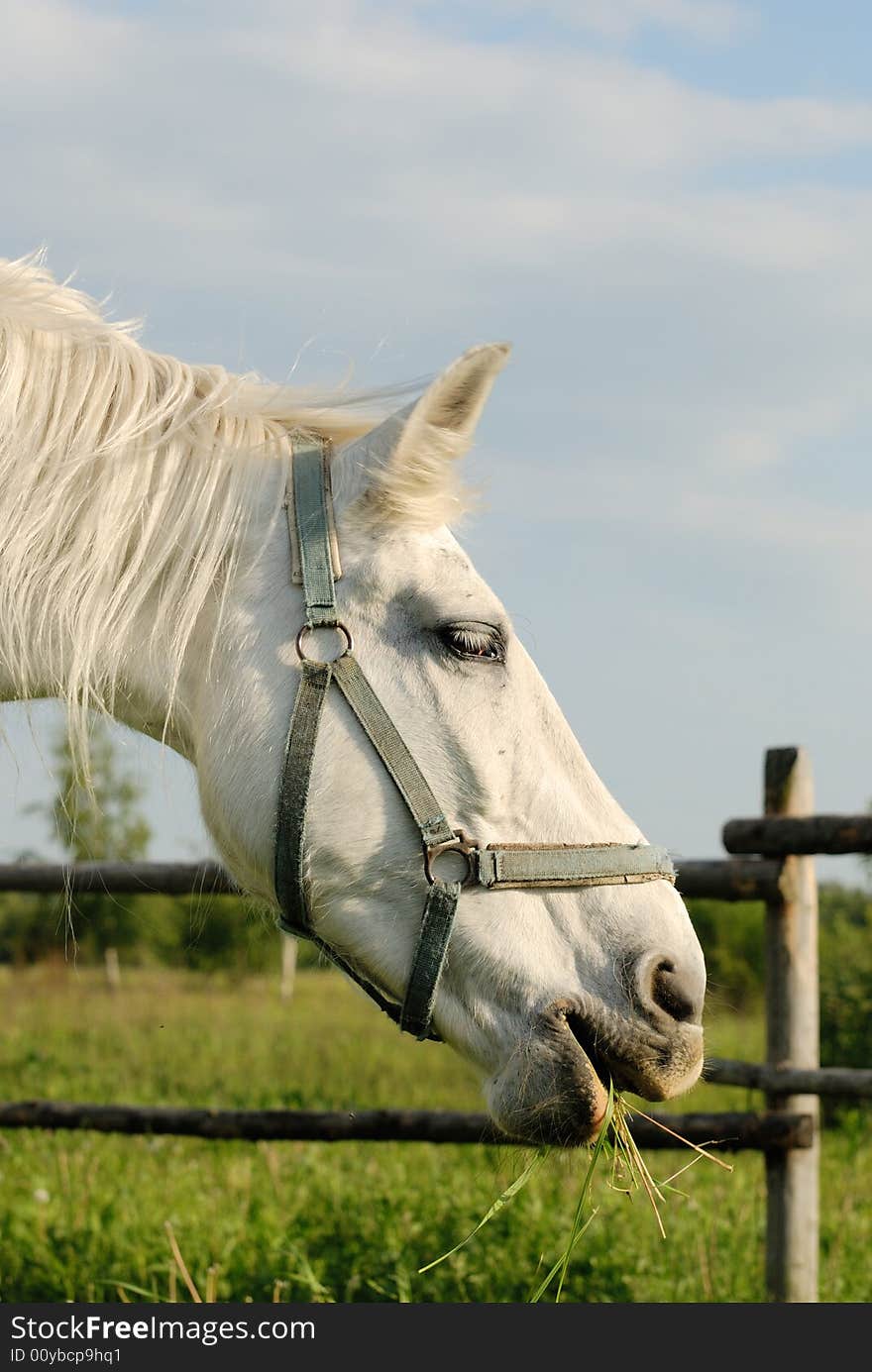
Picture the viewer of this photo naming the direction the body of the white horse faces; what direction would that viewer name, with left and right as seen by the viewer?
facing to the right of the viewer

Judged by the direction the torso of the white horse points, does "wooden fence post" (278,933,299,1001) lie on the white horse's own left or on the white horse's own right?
on the white horse's own left
